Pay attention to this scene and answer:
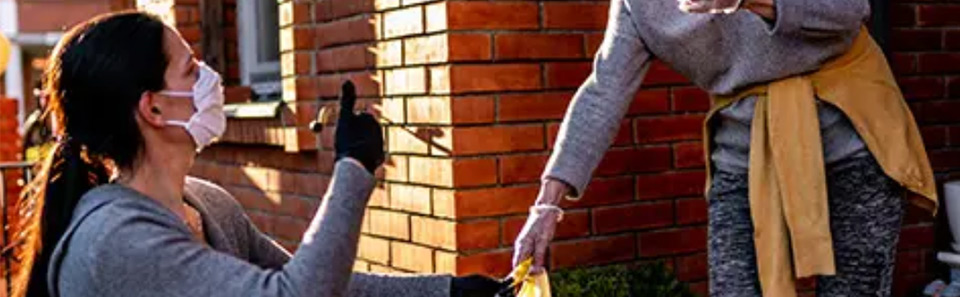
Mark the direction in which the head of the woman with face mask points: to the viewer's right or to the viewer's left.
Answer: to the viewer's right

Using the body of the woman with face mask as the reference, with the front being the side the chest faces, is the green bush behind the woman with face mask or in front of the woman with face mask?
in front

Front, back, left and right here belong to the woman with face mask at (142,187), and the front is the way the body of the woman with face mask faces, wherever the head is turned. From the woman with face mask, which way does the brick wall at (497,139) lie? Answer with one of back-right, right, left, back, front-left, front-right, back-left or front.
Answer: front-left

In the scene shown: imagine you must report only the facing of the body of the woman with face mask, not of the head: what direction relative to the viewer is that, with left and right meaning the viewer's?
facing to the right of the viewer
